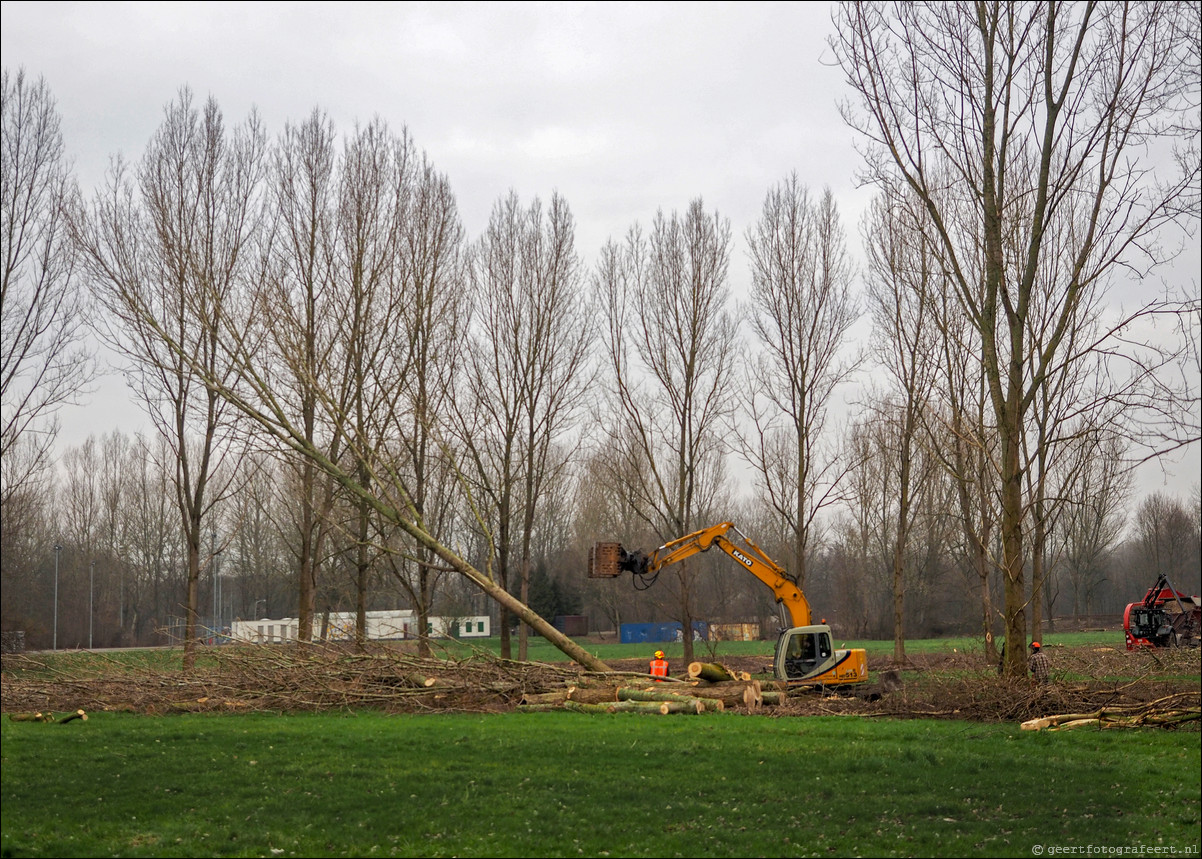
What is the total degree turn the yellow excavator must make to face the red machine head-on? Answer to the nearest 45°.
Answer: approximately 135° to its right

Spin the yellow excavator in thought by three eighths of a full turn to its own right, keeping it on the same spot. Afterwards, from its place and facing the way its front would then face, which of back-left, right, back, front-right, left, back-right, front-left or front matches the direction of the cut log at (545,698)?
back

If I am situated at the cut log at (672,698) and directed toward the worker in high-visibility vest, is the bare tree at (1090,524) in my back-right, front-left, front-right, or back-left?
front-right

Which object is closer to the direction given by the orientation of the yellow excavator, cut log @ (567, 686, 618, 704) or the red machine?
the cut log

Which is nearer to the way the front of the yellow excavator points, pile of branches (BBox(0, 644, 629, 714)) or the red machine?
the pile of branches

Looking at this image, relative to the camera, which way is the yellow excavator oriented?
to the viewer's left

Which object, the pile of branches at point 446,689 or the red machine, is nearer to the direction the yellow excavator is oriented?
the pile of branches

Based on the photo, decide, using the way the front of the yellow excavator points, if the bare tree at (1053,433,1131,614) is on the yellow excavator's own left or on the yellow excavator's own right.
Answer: on the yellow excavator's own right

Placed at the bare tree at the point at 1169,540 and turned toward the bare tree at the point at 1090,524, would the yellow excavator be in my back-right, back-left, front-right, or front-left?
front-left

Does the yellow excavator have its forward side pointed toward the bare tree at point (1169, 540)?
no

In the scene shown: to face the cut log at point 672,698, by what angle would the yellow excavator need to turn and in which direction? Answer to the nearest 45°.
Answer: approximately 45° to its left

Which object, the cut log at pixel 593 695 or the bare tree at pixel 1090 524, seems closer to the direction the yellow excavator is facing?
the cut log

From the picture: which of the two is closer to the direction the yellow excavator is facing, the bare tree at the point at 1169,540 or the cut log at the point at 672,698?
the cut log

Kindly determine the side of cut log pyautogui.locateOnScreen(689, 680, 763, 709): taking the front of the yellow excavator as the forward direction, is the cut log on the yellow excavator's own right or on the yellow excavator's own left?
on the yellow excavator's own left
